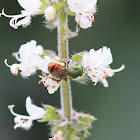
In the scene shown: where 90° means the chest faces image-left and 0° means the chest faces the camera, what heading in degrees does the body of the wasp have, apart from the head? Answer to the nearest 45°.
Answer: approximately 270°
